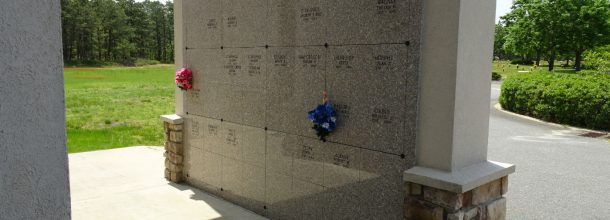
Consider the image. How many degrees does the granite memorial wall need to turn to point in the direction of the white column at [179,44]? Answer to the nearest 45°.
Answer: approximately 90° to its right

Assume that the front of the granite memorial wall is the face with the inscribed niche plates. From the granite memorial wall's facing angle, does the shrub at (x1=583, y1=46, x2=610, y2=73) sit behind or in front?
behind

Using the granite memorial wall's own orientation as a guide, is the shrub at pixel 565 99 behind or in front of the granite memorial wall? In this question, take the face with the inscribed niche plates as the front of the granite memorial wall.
behind

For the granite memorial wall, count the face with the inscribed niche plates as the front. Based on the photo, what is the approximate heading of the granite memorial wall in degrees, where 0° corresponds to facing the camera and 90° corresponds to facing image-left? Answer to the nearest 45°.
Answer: approximately 45°

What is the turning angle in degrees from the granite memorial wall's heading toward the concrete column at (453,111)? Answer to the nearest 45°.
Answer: approximately 90° to its left

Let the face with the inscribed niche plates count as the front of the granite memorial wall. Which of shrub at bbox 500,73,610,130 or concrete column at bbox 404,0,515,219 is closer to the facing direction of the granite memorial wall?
the concrete column
